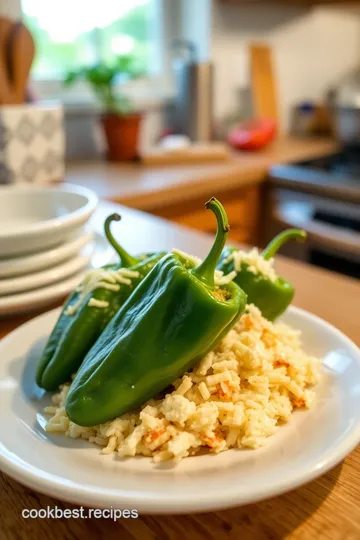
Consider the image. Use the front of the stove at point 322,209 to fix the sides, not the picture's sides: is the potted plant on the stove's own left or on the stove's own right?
on the stove's own right

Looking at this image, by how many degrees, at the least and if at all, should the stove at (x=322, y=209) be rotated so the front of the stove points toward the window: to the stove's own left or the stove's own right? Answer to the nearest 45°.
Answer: approximately 90° to the stove's own right

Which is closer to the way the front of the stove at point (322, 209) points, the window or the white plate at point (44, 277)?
the white plate

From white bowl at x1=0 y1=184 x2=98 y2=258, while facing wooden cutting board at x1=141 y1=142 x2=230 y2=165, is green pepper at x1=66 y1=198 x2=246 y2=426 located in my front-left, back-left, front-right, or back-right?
back-right

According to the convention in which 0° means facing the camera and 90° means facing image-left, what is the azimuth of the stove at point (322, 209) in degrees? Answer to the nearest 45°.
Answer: approximately 45°

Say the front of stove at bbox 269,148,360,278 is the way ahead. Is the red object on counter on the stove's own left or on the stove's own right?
on the stove's own right
